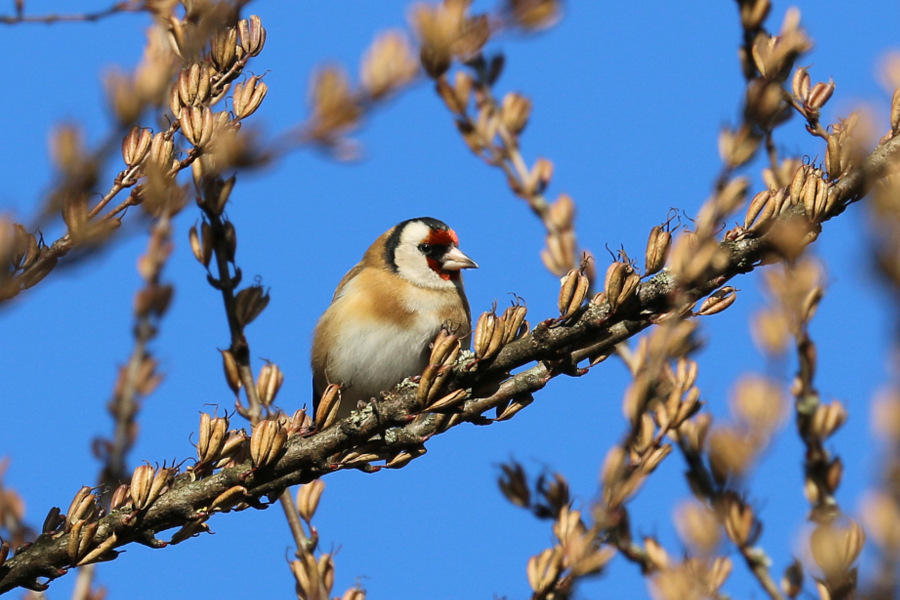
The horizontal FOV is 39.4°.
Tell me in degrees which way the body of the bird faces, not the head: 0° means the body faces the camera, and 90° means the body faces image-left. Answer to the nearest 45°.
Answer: approximately 315°
